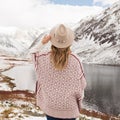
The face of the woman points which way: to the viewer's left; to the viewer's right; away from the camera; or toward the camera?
away from the camera

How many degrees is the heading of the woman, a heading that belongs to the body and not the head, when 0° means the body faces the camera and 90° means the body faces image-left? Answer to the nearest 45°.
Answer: approximately 180°
